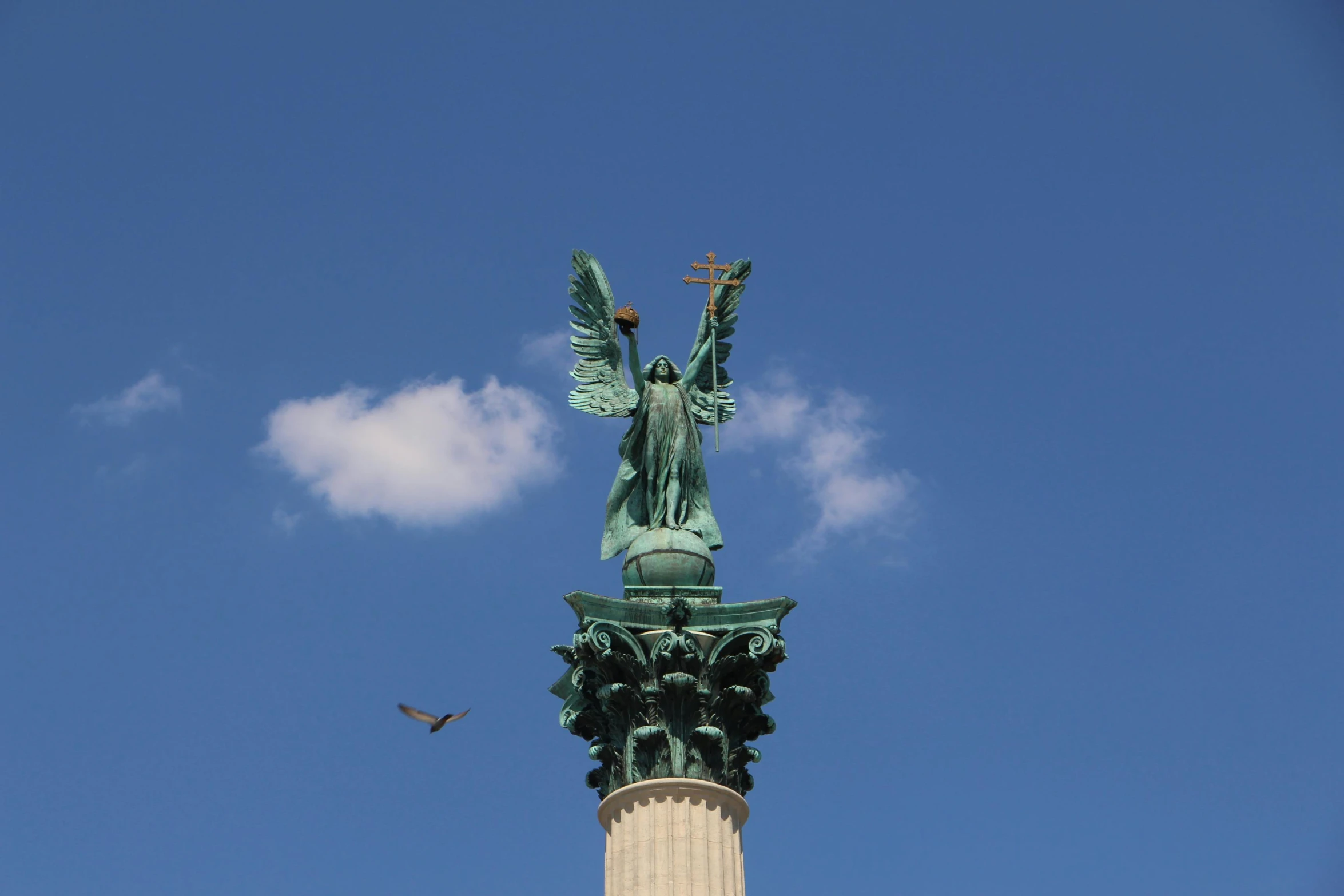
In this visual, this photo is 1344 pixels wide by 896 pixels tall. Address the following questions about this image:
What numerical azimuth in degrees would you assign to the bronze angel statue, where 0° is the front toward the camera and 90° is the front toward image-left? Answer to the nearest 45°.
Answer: approximately 0°

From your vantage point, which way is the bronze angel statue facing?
toward the camera
